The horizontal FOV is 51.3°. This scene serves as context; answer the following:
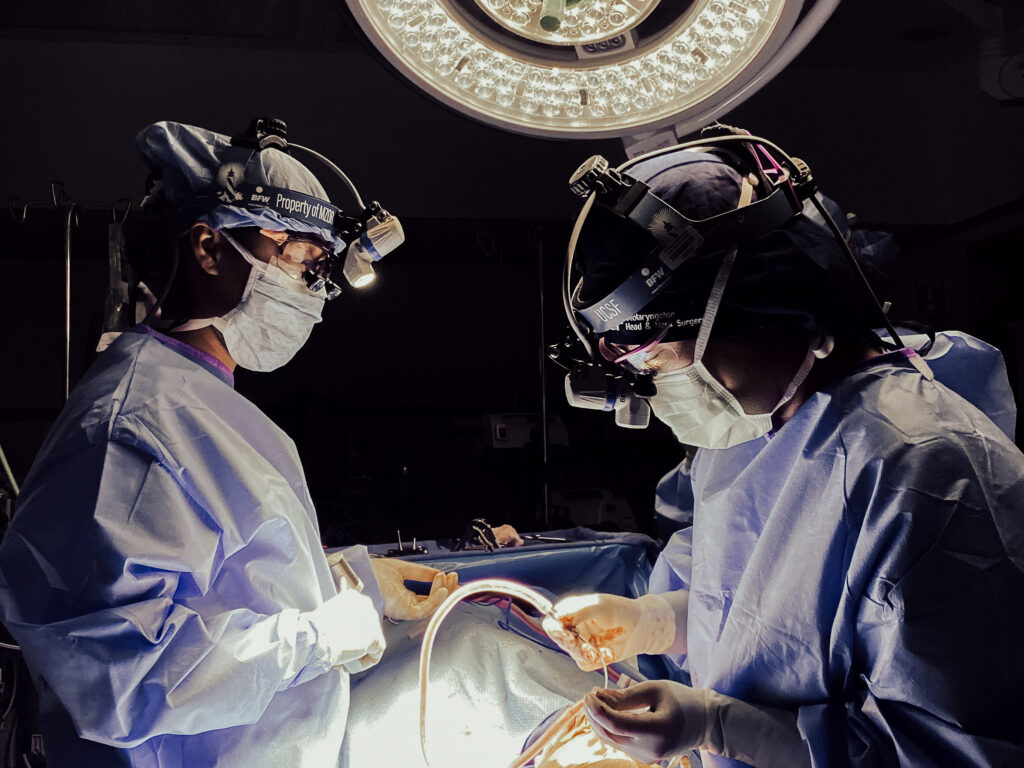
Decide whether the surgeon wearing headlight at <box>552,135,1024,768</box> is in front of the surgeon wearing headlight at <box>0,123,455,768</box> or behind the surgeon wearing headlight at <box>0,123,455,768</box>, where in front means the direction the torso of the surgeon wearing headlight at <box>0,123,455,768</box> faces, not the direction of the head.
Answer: in front

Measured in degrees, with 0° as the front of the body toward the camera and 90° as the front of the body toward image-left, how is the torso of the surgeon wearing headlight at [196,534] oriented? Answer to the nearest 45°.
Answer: approximately 270°

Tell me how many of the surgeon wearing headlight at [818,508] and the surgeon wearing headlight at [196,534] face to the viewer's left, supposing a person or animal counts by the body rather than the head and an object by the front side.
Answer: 1

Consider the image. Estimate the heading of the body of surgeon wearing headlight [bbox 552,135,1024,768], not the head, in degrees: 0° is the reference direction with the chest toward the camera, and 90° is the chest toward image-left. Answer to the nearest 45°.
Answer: approximately 90°

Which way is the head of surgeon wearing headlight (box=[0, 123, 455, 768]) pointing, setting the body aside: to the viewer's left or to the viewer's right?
to the viewer's right

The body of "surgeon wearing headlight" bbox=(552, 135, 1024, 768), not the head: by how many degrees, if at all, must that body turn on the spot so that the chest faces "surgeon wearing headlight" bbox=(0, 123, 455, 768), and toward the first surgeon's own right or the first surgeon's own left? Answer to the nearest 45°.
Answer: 0° — they already face them
